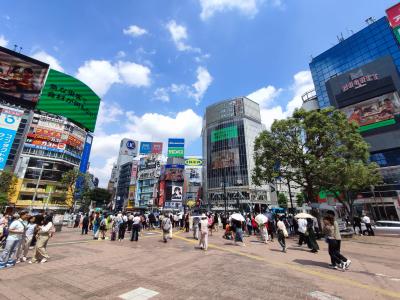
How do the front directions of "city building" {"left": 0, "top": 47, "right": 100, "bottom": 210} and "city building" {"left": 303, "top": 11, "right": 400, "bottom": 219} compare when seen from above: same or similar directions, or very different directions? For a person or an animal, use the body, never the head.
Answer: very different directions

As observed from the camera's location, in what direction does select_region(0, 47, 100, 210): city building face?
facing the viewer and to the right of the viewer

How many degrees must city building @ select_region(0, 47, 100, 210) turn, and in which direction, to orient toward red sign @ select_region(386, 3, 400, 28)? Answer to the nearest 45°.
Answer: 0° — it already faces it

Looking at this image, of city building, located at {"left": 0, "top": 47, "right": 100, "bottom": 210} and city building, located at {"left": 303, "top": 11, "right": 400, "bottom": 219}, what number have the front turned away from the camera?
0

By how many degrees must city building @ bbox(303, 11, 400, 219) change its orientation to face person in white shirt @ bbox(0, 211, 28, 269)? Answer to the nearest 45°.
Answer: approximately 45° to its left

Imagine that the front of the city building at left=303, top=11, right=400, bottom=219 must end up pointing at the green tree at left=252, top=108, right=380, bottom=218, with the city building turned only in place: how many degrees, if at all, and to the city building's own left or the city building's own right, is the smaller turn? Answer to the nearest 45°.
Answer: approximately 45° to the city building's own left

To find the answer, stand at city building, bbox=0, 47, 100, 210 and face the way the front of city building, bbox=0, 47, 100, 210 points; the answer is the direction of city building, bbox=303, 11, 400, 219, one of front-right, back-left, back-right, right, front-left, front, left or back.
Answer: front

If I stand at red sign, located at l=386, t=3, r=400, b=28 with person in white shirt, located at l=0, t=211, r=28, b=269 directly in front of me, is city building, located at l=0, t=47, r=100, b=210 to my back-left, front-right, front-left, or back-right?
front-right

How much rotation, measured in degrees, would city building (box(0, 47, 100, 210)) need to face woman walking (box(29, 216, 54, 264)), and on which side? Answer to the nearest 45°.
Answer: approximately 45° to its right

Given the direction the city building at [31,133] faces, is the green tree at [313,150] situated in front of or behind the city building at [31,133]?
in front
